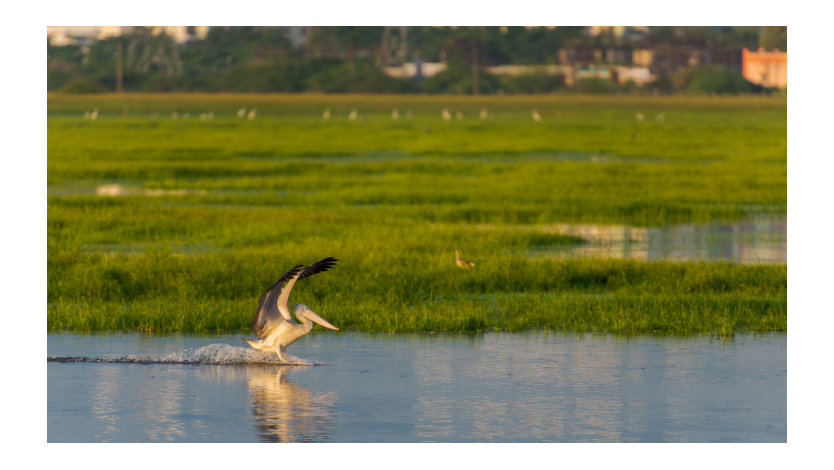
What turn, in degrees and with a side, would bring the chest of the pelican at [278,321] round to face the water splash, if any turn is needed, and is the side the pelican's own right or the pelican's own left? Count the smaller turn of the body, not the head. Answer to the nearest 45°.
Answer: approximately 135° to the pelican's own left

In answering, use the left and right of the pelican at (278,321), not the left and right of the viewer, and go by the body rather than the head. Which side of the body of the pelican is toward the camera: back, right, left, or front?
right

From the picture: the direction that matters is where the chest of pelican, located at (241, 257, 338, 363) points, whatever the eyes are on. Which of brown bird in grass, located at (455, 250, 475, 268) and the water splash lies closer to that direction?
the brown bird in grass

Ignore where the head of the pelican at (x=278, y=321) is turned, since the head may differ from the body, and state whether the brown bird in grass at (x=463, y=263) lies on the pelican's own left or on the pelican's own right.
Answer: on the pelican's own left
